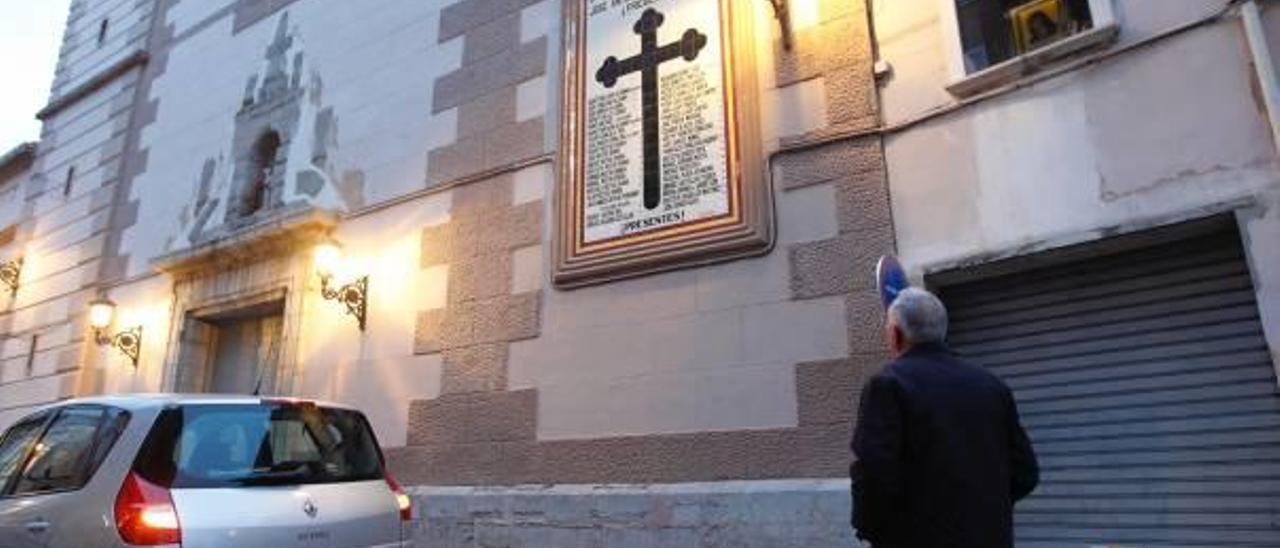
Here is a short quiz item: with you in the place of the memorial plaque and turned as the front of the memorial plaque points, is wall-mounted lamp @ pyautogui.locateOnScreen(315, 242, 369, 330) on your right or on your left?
on your right

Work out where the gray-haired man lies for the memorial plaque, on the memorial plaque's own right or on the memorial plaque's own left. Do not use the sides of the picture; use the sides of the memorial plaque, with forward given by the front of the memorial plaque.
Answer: on the memorial plaque's own left

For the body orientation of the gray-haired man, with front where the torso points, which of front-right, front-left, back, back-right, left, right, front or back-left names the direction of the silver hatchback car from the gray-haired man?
front-left

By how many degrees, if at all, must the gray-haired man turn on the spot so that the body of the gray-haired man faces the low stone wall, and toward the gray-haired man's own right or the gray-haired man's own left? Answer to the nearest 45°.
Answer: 0° — they already face it

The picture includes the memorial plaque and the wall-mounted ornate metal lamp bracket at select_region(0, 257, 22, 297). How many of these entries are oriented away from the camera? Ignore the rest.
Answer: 0

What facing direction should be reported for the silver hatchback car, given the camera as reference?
facing away from the viewer and to the left of the viewer

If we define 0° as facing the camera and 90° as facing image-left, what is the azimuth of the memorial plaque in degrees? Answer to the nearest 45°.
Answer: approximately 45°

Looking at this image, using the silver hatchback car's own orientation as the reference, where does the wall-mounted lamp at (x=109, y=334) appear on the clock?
The wall-mounted lamp is roughly at 1 o'clock from the silver hatchback car.

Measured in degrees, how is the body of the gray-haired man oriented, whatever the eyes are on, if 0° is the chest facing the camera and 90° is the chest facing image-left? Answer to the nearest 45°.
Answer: approximately 135°

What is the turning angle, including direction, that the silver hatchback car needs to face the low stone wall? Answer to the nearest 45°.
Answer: approximately 135° to its right
